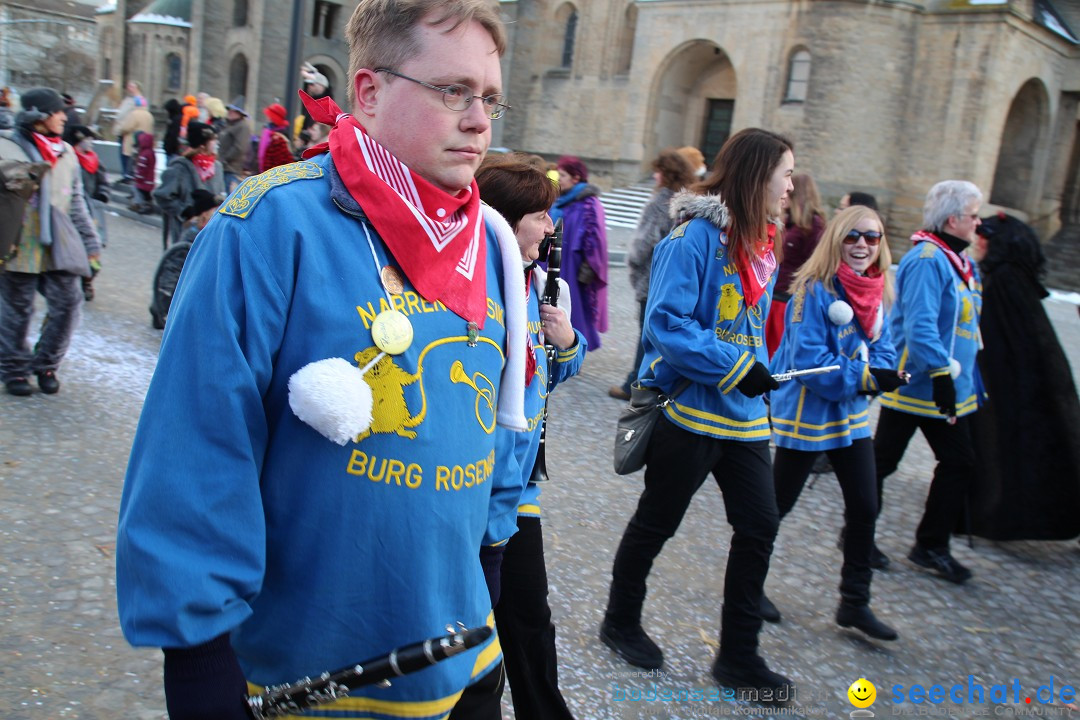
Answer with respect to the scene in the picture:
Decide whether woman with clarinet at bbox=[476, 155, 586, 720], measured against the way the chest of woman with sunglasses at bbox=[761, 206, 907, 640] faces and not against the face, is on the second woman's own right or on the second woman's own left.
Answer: on the second woman's own right

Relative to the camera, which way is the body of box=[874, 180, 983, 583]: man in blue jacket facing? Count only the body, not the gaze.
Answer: to the viewer's right

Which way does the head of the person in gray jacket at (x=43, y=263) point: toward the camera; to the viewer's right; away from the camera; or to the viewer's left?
to the viewer's right

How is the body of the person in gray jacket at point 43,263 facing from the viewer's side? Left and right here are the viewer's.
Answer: facing the viewer and to the right of the viewer

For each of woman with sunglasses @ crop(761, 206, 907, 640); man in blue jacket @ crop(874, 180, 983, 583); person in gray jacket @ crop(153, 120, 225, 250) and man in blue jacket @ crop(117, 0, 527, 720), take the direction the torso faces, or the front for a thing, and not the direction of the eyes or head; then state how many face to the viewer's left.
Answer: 0
